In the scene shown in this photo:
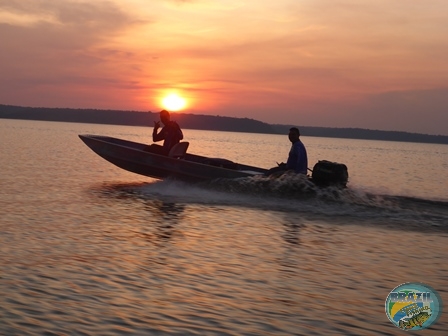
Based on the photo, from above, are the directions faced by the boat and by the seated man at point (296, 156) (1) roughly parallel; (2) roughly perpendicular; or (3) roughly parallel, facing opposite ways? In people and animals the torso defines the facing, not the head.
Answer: roughly parallel

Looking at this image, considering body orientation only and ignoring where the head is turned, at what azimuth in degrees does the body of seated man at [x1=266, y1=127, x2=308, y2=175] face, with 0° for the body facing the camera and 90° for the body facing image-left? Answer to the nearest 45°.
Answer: approximately 90°

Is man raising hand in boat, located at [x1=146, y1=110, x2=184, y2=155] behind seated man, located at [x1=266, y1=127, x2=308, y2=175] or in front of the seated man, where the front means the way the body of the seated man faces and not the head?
in front

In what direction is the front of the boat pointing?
to the viewer's left
